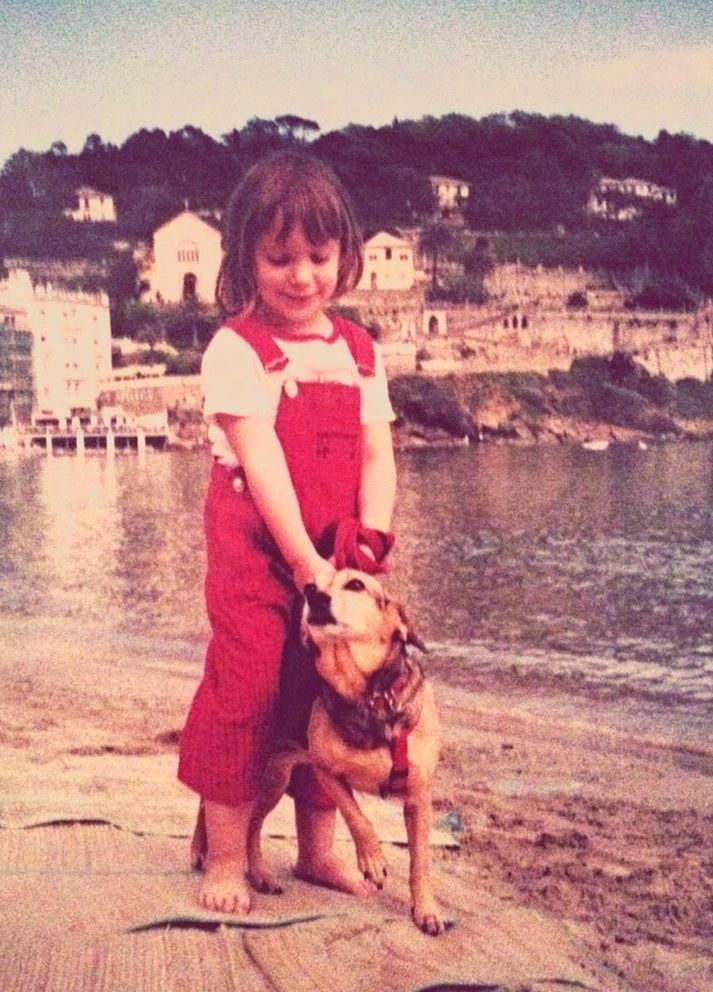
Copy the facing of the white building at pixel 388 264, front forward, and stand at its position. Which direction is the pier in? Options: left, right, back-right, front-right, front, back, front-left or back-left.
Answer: front-right

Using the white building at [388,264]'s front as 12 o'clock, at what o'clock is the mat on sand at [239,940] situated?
The mat on sand is roughly at 12 o'clock from the white building.

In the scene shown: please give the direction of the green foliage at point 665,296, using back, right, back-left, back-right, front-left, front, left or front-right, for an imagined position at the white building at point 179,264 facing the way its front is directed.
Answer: back-left

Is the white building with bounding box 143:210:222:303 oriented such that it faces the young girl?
yes

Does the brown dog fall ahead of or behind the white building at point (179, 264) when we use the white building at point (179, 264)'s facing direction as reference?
ahead

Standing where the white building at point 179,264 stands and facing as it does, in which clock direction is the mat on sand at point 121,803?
The mat on sand is roughly at 12 o'clock from the white building.

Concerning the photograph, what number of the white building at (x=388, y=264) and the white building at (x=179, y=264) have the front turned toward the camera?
2
